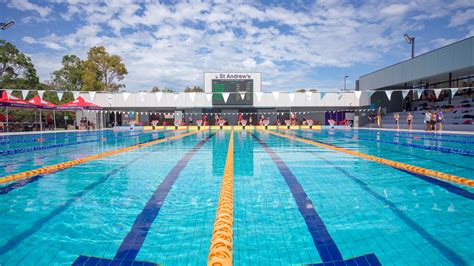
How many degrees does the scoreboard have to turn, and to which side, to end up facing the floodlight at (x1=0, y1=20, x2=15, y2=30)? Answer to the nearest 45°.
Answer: approximately 45° to its right

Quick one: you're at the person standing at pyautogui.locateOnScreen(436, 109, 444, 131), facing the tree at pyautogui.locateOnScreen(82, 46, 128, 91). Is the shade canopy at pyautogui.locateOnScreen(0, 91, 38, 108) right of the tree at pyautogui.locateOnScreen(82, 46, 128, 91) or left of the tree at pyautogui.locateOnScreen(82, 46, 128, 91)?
left

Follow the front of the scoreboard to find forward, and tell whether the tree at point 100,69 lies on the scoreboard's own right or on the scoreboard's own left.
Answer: on the scoreboard's own right

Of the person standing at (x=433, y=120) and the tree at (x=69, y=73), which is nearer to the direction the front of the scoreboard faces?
the person standing

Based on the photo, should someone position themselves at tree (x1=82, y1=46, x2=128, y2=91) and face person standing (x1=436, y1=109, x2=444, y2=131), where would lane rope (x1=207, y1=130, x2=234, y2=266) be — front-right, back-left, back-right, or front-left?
front-right

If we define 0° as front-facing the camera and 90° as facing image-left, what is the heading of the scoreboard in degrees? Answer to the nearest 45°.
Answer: approximately 0°

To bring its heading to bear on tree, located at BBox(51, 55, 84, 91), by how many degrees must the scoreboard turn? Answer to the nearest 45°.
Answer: approximately 135° to its right

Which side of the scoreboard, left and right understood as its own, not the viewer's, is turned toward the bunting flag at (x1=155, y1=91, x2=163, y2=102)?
right

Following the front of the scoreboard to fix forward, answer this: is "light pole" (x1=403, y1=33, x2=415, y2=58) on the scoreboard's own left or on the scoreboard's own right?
on the scoreboard's own left

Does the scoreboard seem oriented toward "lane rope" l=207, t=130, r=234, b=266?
yes

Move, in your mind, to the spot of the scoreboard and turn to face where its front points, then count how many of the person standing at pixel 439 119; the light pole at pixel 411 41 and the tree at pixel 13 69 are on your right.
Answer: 1

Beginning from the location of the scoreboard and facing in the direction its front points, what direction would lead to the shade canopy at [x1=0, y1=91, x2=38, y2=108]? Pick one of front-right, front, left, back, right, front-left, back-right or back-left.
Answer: front-right

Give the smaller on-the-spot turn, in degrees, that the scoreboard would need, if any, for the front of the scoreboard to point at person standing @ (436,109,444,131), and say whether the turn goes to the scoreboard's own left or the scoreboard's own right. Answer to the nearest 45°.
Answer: approximately 45° to the scoreboard's own left

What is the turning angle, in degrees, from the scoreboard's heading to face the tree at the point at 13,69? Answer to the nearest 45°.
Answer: approximately 90° to its right

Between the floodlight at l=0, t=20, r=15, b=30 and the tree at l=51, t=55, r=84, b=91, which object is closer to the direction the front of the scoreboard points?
the floodlight
